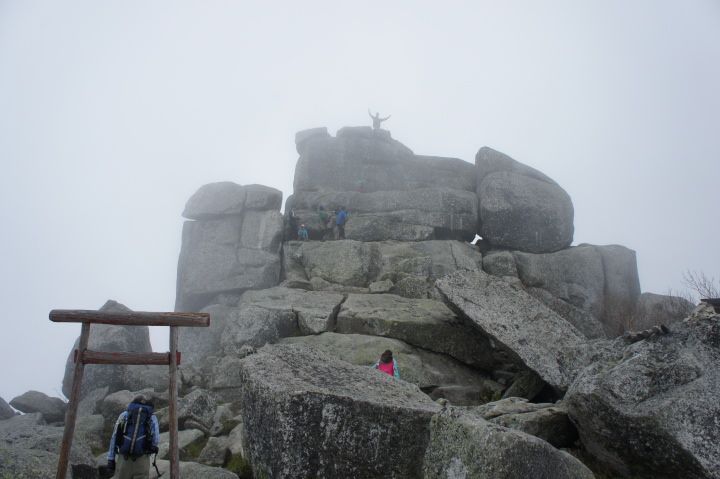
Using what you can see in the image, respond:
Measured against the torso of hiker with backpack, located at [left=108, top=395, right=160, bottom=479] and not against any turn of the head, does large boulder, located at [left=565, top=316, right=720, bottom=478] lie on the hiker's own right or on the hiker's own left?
on the hiker's own right

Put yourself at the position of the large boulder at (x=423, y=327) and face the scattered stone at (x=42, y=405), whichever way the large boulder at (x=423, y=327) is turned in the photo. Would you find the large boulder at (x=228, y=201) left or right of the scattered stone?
right

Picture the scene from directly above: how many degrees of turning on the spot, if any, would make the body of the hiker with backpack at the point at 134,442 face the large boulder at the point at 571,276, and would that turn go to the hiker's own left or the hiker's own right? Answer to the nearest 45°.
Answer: approximately 45° to the hiker's own right

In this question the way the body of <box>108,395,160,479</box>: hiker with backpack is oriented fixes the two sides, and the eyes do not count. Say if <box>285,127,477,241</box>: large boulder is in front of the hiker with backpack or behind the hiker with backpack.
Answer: in front

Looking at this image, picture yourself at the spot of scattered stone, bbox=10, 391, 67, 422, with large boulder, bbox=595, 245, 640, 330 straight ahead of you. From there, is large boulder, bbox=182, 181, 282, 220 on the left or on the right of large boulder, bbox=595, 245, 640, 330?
left

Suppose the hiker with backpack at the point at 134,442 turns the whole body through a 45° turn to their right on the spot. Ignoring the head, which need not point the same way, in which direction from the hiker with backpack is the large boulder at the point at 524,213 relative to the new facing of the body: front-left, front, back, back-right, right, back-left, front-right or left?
front

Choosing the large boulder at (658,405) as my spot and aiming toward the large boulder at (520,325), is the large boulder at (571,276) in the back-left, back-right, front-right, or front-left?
front-right

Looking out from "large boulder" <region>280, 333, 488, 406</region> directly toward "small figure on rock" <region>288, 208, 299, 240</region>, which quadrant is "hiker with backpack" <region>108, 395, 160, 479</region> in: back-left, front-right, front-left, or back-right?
back-left

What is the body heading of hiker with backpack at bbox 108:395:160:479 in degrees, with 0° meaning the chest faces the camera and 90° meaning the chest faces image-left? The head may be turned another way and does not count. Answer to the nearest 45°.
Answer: approximately 180°
